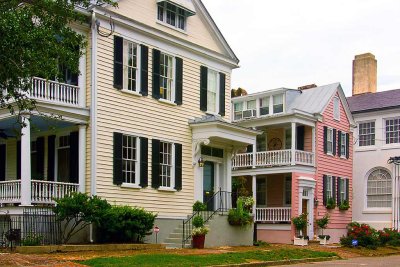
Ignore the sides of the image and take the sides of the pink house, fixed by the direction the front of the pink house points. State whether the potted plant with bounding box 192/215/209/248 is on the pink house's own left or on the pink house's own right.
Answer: on the pink house's own right

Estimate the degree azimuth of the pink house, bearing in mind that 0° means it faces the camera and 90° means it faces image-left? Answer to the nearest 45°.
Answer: approximately 315°

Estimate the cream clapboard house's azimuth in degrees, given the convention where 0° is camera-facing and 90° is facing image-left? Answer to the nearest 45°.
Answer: approximately 315°

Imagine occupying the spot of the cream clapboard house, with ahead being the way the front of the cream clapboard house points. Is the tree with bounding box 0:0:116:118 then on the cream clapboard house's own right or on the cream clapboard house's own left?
on the cream clapboard house's own right

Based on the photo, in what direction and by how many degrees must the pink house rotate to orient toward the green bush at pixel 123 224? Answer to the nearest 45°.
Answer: approximately 45° to its right
